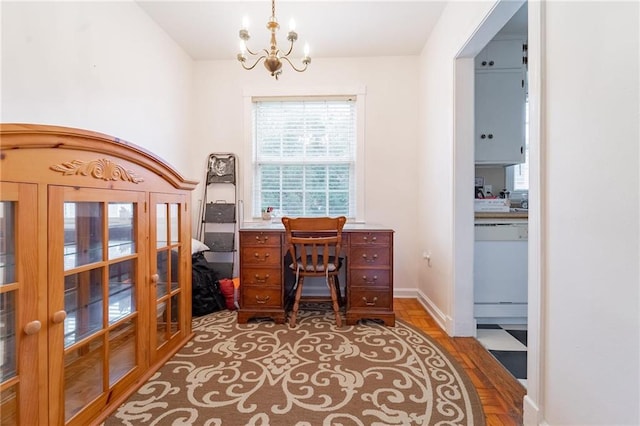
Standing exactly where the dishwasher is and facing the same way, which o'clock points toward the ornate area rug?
The ornate area rug is roughly at 1 o'clock from the dishwasher.

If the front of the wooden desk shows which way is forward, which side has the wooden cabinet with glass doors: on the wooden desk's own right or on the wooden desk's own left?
on the wooden desk's own right

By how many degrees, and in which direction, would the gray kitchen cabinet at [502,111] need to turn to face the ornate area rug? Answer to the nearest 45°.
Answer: approximately 45° to its right

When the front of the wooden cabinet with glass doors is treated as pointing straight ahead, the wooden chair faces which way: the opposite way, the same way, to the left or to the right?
to the left

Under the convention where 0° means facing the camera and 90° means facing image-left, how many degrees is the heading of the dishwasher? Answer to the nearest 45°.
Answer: approximately 0°

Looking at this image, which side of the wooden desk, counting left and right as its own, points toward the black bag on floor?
right

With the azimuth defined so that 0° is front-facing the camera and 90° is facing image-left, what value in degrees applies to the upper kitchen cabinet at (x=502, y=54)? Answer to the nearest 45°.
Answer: approximately 0°

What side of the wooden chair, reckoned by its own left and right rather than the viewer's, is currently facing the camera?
back

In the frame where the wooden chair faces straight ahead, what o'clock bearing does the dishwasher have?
The dishwasher is roughly at 3 o'clock from the wooden chair.
